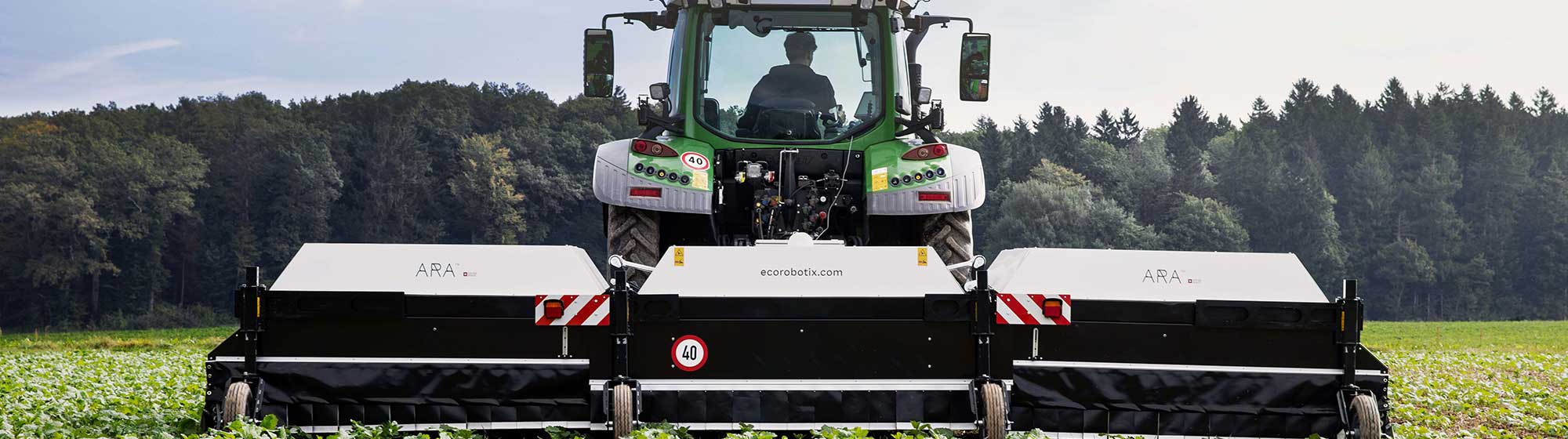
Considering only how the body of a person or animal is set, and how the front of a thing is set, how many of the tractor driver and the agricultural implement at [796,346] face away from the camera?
2

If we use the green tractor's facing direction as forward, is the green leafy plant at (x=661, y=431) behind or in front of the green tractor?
behind

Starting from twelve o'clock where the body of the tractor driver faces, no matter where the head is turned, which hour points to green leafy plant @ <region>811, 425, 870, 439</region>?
The green leafy plant is roughly at 6 o'clock from the tractor driver.

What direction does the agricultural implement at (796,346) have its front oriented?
away from the camera

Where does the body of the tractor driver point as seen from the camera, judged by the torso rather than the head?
away from the camera

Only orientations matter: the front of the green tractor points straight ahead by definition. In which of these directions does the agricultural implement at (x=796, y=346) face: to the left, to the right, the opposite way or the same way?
the same way

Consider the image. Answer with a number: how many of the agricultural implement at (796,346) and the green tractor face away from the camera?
2

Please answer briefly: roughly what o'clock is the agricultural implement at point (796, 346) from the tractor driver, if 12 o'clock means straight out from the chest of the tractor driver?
The agricultural implement is roughly at 6 o'clock from the tractor driver.

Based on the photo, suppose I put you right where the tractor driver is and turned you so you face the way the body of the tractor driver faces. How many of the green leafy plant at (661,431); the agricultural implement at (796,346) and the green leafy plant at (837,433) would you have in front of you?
0

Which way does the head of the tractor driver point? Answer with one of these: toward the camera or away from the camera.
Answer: away from the camera

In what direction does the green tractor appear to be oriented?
away from the camera

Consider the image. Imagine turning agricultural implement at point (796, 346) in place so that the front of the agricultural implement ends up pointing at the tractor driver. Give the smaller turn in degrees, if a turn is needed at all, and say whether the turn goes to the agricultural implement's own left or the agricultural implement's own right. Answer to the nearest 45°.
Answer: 0° — it already faces them

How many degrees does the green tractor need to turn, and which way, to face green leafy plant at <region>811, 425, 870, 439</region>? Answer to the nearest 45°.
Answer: approximately 180°

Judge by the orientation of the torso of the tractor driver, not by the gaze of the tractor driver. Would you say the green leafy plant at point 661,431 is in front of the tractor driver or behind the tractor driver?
behind
